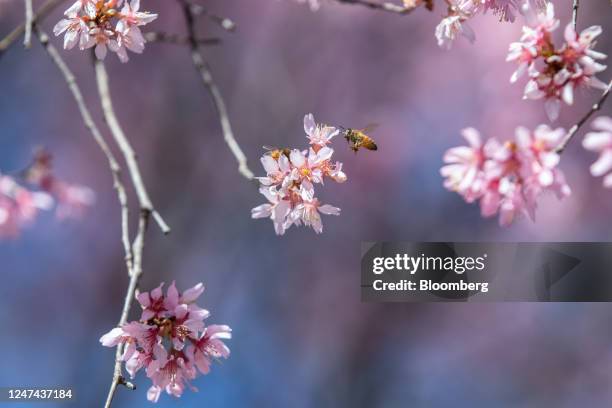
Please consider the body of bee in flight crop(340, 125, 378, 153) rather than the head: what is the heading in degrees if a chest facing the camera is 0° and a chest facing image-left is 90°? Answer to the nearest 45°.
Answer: approximately 90°

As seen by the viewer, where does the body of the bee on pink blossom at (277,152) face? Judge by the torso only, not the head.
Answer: to the viewer's right

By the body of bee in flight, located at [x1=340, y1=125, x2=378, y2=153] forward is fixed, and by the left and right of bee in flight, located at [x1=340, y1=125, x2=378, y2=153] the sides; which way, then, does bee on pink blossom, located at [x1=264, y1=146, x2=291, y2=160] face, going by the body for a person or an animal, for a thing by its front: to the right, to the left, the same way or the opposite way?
the opposite way

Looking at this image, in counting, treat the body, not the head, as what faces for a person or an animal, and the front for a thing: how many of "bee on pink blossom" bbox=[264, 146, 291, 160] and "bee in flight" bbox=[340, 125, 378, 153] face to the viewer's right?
1

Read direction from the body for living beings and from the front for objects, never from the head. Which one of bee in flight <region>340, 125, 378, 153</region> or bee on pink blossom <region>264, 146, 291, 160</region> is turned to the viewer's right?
bee on pink blossom <region>264, 146, 291, 160</region>
